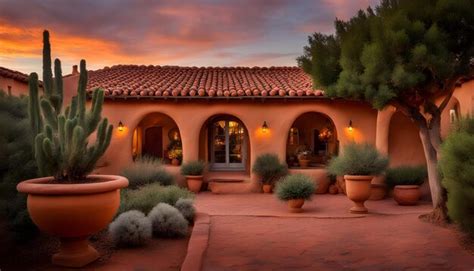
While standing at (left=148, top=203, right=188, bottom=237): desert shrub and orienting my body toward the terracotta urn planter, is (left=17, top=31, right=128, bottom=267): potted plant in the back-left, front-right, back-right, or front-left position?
back-right

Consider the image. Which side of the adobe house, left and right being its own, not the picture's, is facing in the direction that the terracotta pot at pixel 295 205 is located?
front

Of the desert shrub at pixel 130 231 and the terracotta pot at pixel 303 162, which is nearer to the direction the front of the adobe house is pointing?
the desert shrub

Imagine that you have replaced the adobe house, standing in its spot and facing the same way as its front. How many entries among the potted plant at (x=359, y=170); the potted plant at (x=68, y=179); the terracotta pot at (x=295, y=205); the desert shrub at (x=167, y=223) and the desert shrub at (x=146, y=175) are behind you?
0

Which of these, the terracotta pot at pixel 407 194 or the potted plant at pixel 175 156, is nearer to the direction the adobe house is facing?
the terracotta pot

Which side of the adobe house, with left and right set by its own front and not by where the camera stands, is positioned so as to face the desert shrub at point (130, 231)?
front

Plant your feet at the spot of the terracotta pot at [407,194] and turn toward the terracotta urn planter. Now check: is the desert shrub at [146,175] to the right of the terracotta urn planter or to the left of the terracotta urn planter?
right

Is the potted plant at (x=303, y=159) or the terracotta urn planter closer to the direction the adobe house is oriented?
the terracotta urn planter

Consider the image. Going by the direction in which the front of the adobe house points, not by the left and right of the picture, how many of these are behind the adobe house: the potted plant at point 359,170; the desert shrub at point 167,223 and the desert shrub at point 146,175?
0

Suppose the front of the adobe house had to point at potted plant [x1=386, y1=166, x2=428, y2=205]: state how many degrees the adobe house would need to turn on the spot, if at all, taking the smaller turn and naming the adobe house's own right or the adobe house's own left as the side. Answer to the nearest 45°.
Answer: approximately 45° to the adobe house's own left

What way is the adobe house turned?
toward the camera

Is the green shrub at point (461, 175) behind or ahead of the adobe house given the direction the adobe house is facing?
ahead

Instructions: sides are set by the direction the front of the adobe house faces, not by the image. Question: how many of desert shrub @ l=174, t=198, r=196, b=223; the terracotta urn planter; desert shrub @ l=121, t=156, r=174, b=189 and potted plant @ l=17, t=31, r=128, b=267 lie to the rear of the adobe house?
0

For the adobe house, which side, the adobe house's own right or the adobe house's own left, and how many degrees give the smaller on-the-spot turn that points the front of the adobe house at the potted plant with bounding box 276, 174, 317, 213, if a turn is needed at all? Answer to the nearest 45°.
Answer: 0° — it already faces it

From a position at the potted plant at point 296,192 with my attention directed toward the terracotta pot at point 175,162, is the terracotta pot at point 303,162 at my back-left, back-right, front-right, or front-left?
front-right

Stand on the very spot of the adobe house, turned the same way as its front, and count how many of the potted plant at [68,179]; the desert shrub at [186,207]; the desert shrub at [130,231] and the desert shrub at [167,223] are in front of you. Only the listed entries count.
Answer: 4
